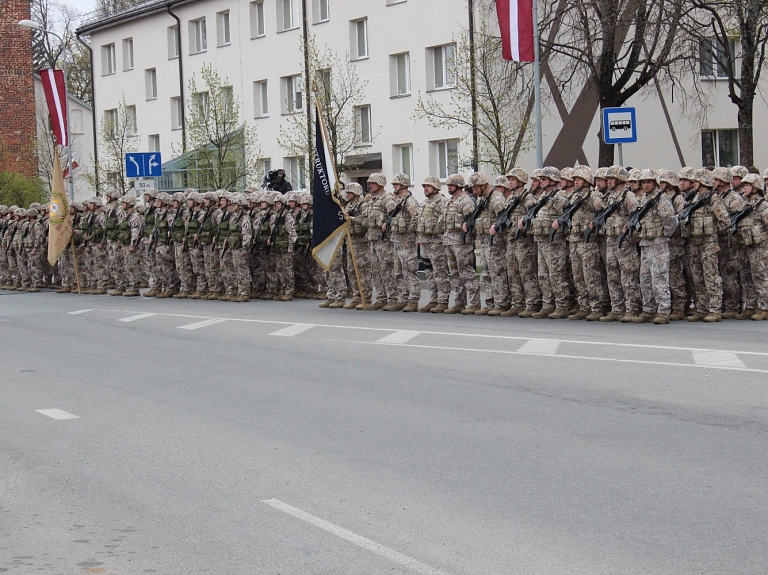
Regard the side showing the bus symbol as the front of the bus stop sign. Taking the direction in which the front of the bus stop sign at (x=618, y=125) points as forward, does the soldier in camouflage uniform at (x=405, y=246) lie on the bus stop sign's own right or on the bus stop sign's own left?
on the bus stop sign's own right

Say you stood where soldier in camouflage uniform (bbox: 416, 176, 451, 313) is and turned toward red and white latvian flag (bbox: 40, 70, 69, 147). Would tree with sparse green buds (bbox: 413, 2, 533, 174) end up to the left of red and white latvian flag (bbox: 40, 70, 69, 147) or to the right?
right

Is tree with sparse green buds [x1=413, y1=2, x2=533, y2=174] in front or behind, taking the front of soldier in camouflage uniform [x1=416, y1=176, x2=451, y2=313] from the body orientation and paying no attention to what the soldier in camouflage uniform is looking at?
behind

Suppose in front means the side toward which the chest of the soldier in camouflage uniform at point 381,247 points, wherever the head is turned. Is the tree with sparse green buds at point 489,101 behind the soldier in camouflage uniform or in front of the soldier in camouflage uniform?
behind

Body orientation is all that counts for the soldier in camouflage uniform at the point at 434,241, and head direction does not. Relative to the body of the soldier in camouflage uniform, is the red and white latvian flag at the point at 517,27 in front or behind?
behind

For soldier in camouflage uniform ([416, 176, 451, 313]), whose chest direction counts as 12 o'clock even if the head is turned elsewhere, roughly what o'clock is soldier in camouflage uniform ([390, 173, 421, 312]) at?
soldier in camouflage uniform ([390, 173, 421, 312]) is roughly at 3 o'clock from soldier in camouflage uniform ([416, 176, 451, 313]).

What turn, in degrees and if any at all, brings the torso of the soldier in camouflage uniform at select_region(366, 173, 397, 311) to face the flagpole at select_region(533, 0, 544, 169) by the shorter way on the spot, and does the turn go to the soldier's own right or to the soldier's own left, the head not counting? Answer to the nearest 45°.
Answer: approximately 180°

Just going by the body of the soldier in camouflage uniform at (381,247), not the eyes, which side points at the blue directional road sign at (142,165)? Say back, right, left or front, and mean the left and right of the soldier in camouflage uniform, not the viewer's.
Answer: right
